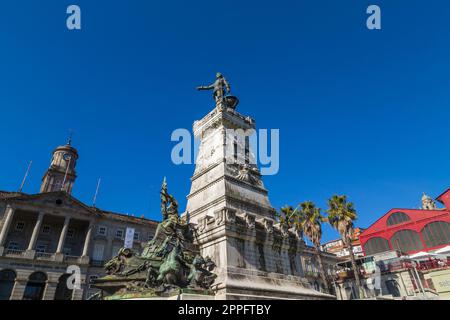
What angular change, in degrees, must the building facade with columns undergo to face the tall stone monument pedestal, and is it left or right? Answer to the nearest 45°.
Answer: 0° — it already faces it

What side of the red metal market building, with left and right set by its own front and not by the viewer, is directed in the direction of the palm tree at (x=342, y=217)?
front

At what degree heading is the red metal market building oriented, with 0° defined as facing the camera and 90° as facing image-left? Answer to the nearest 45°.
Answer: approximately 45°

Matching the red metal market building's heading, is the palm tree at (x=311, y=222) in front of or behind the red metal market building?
in front

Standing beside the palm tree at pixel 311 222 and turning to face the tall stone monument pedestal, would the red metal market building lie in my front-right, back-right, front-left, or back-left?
back-left

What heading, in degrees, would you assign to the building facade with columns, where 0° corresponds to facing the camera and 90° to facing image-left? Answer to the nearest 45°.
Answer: approximately 315°

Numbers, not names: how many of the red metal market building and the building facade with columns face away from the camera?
0

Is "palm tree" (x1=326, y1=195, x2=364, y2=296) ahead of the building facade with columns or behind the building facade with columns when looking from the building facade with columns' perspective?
ahead

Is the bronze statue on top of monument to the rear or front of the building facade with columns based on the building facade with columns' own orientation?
to the front
